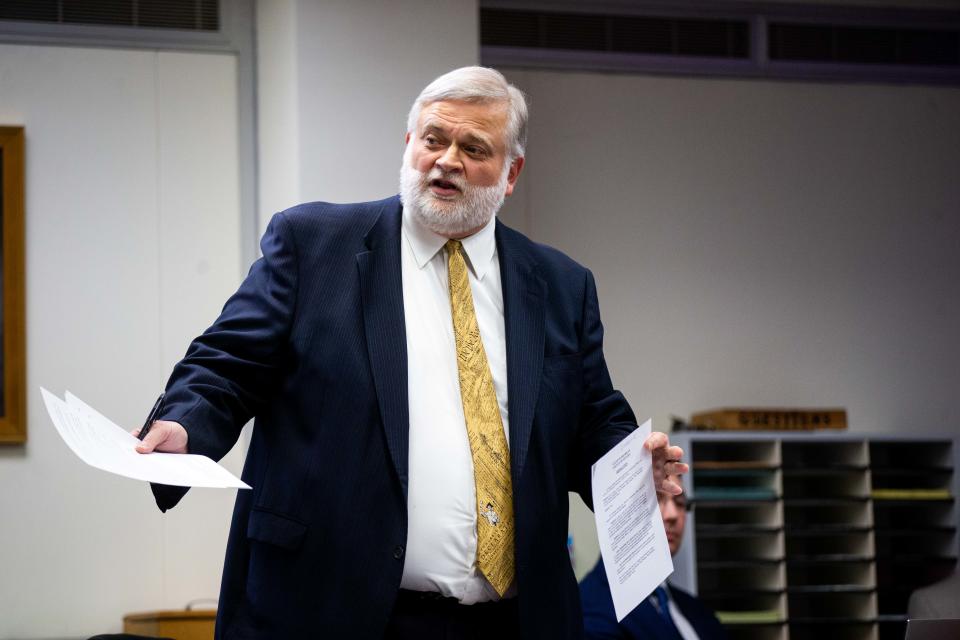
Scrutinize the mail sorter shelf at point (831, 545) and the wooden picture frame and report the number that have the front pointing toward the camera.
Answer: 2

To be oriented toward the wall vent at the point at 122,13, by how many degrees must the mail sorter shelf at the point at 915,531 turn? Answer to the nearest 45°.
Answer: approximately 45° to its right

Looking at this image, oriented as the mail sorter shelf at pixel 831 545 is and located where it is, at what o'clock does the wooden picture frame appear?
The wooden picture frame is roughly at 2 o'clock from the mail sorter shelf.

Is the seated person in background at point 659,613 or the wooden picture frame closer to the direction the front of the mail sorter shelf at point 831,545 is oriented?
the seated person in background

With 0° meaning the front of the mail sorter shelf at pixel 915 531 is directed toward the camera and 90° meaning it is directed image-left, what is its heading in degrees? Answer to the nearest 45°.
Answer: approximately 0°

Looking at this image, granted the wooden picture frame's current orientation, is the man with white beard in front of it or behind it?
in front

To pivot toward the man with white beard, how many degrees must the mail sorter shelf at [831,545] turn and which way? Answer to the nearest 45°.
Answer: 0° — it already faces them

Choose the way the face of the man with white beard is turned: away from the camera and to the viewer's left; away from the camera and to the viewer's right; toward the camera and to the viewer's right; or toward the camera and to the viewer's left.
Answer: toward the camera and to the viewer's left

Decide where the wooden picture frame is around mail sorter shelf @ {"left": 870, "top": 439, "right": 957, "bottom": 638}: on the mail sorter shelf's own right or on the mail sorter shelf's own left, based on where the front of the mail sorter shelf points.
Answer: on the mail sorter shelf's own right

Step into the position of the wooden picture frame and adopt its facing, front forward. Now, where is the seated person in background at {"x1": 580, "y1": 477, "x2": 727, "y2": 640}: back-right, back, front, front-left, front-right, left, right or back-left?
front-left
